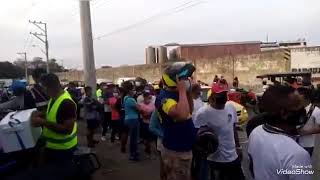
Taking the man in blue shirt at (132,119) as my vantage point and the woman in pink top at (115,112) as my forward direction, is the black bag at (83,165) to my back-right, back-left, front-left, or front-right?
back-left

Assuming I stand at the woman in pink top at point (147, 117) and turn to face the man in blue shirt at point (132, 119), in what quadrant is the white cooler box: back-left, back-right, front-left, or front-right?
front-left

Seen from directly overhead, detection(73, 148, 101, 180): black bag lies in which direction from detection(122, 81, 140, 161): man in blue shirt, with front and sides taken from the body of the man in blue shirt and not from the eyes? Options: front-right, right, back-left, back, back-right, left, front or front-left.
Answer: right

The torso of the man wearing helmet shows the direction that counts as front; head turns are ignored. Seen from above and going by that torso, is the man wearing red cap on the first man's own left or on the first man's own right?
on the first man's own left

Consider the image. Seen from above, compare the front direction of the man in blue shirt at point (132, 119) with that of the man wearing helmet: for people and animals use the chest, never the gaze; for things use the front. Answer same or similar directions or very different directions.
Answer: same or similar directions
